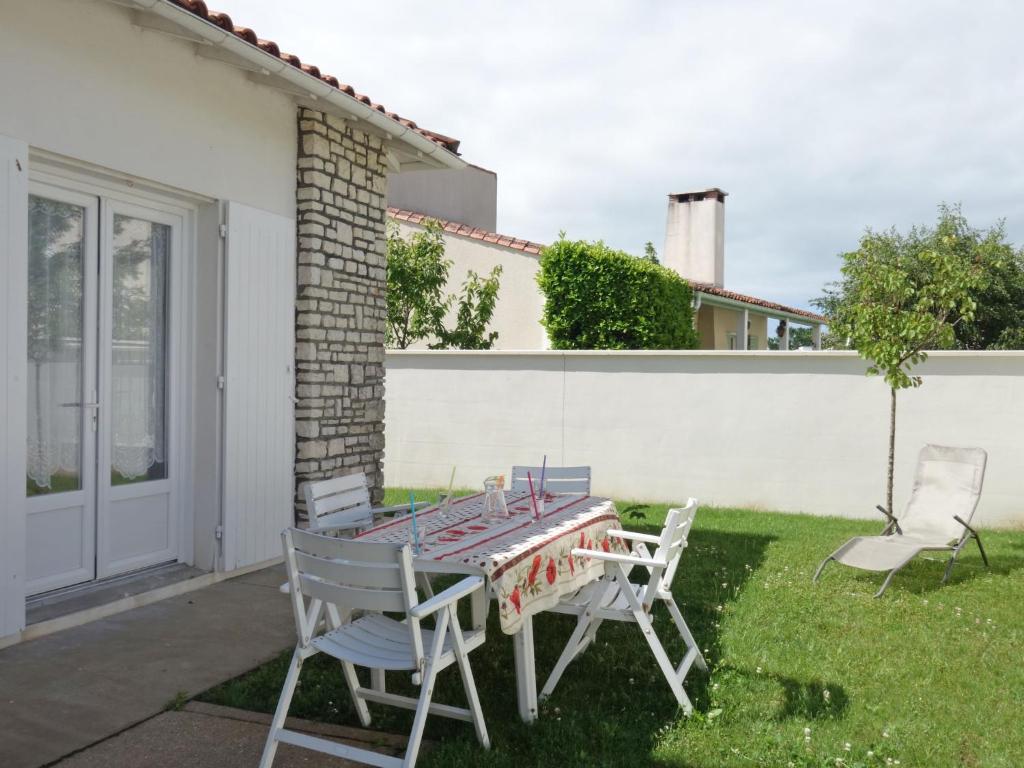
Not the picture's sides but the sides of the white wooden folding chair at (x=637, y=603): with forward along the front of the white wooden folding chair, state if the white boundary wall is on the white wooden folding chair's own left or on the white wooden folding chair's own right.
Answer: on the white wooden folding chair's own right

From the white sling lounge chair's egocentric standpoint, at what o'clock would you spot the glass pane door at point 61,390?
The glass pane door is roughly at 12 o'clock from the white sling lounge chair.

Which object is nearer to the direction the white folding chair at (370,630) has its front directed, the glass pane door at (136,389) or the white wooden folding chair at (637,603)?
the white wooden folding chair

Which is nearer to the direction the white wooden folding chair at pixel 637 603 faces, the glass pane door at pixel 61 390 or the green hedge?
the glass pane door

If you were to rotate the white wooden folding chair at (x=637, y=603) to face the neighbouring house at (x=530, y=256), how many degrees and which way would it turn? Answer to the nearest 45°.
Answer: approximately 90° to its right

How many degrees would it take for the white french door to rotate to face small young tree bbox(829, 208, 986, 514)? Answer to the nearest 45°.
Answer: approximately 45° to its left

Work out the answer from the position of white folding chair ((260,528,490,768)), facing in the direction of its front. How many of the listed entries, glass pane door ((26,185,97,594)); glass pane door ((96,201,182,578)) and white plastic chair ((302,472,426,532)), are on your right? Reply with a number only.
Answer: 0

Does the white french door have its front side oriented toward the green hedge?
no

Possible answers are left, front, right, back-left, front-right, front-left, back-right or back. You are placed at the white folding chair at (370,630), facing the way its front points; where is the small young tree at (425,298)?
front-left

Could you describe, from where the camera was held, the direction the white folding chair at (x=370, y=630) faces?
facing away from the viewer and to the right of the viewer

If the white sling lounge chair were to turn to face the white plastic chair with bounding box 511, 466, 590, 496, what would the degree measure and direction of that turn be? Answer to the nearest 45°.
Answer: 0° — it already faces it

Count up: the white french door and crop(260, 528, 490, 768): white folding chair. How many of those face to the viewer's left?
0

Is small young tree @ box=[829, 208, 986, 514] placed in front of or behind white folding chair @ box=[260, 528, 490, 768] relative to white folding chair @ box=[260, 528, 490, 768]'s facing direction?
in front

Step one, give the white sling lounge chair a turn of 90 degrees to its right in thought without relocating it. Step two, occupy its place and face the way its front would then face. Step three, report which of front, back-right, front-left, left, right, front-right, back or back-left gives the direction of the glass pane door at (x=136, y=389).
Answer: left

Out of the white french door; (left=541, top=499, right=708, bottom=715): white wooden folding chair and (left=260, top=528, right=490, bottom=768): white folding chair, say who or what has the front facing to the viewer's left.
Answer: the white wooden folding chair

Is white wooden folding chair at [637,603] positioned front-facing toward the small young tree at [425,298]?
no

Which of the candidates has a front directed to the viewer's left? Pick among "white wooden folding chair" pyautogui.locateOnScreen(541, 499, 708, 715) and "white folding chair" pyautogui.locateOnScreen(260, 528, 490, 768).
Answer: the white wooden folding chair

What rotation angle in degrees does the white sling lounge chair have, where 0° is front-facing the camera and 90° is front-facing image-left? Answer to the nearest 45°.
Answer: approximately 45°

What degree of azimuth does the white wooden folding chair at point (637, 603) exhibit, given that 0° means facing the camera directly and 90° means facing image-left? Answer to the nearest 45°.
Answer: approximately 90°

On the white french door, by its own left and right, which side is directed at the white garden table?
front

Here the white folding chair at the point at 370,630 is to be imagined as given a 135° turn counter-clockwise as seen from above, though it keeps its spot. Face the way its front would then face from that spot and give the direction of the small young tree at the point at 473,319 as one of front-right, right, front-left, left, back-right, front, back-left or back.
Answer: right

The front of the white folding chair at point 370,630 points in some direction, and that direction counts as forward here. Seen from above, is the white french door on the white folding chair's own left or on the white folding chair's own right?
on the white folding chair's own left
